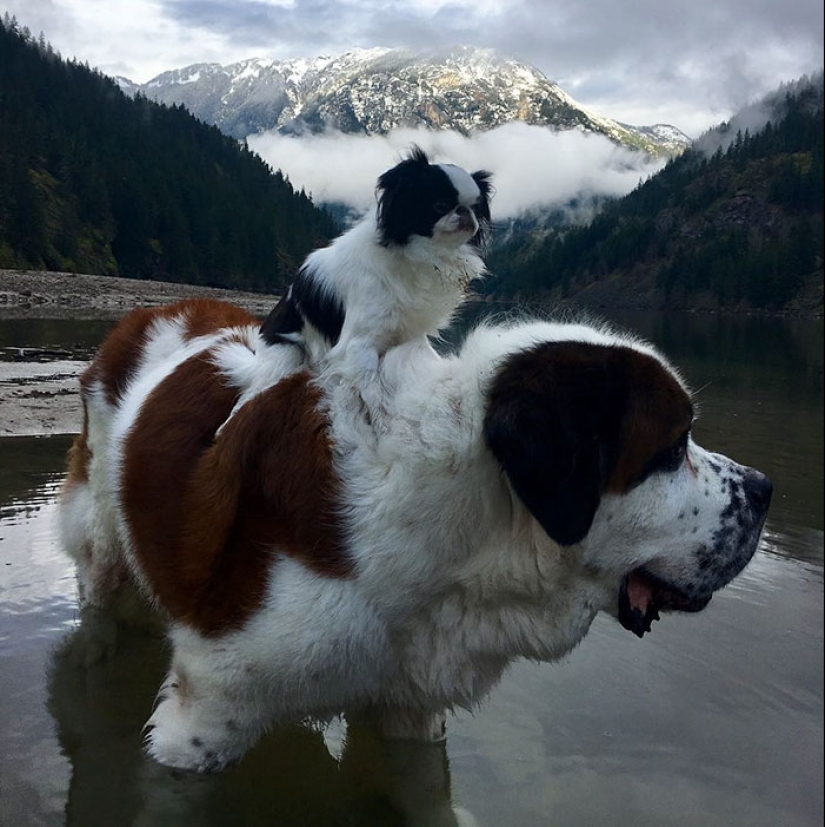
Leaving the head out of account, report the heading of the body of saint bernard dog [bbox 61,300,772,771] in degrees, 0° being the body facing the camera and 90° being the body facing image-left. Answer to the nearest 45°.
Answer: approximately 315°

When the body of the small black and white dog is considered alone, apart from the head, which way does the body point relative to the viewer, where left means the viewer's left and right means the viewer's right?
facing the viewer and to the right of the viewer
